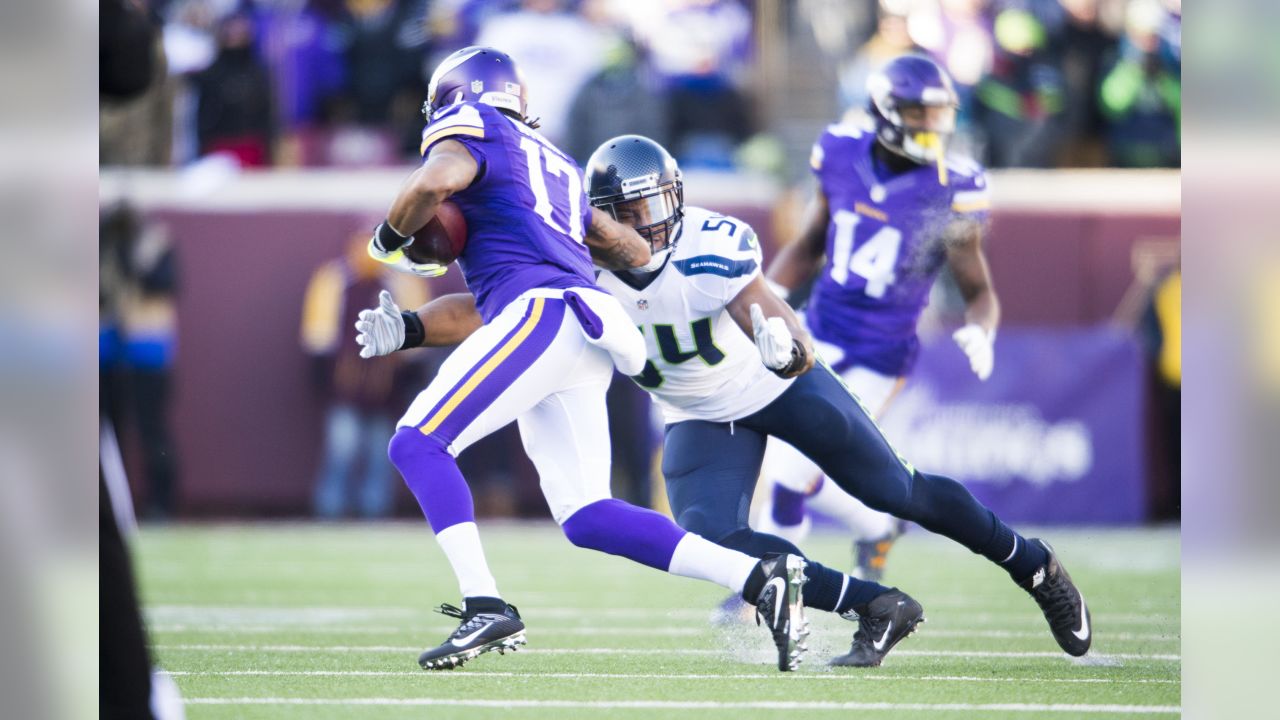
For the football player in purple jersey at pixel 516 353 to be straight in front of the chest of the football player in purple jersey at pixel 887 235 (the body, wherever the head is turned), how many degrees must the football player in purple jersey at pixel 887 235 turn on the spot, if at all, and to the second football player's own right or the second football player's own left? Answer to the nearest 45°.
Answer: approximately 45° to the second football player's own right

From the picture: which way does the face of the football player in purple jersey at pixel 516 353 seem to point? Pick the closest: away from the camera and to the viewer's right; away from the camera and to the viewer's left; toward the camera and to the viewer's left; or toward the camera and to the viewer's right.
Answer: away from the camera and to the viewer's left

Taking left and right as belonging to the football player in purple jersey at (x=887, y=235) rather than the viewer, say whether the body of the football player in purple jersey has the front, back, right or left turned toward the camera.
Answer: front

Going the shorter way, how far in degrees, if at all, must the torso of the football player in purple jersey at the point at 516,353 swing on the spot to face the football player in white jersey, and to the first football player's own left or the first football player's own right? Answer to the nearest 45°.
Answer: approximately 90° to the first football player's own right

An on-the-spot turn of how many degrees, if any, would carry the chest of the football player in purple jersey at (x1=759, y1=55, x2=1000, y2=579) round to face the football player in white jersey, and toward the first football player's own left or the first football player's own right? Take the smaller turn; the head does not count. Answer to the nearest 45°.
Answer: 0° — they already face them

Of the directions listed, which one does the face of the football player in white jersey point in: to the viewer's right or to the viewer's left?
to the viewer's left

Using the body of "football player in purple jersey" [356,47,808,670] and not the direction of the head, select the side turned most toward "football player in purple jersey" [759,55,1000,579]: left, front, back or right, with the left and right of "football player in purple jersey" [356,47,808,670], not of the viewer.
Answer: right

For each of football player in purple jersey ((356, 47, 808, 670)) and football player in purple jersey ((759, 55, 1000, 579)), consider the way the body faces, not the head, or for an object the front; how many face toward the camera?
1

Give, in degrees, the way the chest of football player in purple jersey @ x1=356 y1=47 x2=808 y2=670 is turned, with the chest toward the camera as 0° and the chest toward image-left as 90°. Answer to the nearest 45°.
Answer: approximately 135°
